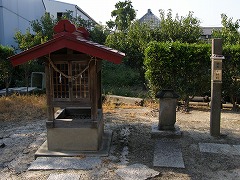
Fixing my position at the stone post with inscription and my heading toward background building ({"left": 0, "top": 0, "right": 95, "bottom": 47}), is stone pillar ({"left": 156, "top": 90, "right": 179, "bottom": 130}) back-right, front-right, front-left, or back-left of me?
front-left

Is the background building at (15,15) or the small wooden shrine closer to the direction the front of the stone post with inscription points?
the small wooden shrine

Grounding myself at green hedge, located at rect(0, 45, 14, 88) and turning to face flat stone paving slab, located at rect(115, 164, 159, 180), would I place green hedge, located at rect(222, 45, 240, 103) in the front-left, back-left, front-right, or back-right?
front-left

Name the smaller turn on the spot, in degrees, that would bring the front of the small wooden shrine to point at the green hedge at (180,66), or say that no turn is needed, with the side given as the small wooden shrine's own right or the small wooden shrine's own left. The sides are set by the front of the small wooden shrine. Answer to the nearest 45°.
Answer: approximately 135° to the small wooden shrine's own left

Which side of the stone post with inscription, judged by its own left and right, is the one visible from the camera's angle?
front

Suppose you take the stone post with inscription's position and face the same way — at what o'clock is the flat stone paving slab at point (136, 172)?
The flat stone paving slab is roughly at 1 o'clock from the stone post with inscription.

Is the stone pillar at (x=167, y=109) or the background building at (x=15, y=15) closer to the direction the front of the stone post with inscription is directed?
the stone pillar

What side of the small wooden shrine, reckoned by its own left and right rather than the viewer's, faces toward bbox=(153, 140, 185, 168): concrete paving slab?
left

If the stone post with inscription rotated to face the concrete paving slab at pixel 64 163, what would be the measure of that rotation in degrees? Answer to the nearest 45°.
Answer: approximately 45° to its right

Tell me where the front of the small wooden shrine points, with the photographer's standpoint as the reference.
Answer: facing the viewer

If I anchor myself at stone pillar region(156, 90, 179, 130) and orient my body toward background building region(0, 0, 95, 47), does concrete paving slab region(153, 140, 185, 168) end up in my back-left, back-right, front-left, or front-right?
back-left

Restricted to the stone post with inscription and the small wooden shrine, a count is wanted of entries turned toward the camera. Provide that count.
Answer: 2

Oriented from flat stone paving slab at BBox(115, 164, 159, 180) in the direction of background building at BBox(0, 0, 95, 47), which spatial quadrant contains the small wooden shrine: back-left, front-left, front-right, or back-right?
front-left
